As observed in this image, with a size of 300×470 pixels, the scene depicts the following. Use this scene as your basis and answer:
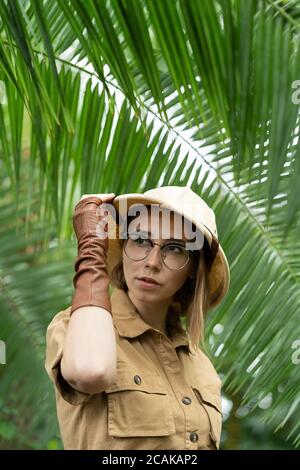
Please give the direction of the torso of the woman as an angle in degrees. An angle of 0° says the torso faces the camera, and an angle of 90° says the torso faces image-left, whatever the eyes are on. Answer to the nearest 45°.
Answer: approximately 315°
